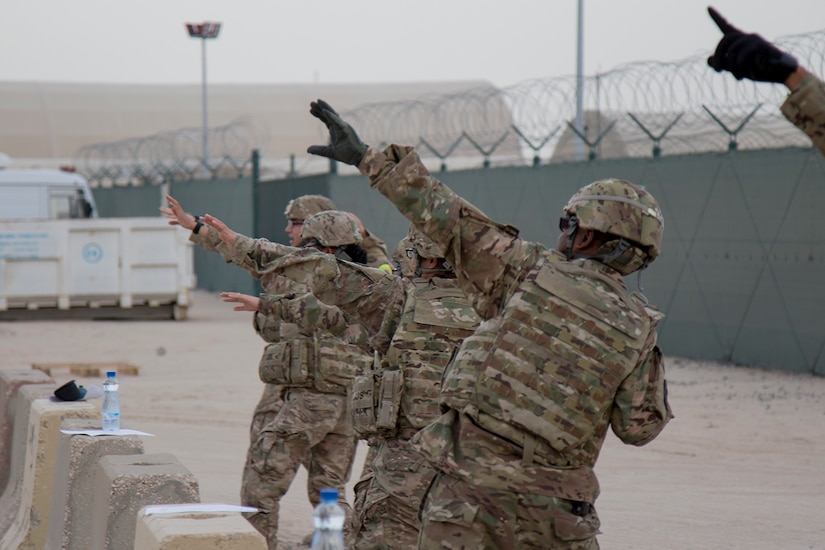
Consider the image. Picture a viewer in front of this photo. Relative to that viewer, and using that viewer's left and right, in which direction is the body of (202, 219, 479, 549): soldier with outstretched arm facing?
facing away from the viewer and to the left of the viewer

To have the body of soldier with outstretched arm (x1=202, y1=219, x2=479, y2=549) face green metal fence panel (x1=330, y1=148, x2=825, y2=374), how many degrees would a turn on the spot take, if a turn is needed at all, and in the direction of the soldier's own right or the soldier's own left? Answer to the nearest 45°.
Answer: approximately 90° to the soldier's own right

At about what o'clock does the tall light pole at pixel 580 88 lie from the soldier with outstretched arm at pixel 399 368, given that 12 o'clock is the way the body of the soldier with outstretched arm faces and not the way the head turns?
The tall light pole is roughly at 2 o'clock from the soldier with outstretched arm.

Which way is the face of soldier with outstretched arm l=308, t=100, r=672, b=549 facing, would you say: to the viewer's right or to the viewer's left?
to the viewer's left

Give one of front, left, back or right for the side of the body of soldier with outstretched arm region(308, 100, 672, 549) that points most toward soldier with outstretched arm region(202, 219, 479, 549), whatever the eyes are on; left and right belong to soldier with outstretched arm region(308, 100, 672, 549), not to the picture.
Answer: front

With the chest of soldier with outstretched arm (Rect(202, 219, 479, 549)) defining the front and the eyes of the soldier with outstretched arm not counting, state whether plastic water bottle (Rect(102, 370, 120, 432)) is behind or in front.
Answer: in front

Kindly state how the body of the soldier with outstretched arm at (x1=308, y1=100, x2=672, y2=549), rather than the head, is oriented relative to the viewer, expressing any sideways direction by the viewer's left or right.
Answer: facing away from the viewer and to the left of the viewer

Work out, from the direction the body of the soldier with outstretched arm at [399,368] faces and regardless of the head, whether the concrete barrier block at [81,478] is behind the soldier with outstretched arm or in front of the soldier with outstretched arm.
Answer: in front

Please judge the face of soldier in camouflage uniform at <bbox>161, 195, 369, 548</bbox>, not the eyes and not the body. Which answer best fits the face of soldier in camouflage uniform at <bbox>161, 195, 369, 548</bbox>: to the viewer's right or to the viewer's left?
to the viewer's left
